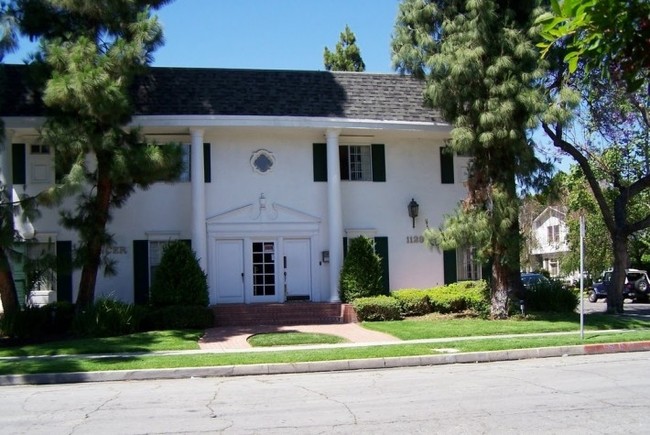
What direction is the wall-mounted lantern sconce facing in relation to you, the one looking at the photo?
facing the viewer

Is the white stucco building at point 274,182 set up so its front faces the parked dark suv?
no

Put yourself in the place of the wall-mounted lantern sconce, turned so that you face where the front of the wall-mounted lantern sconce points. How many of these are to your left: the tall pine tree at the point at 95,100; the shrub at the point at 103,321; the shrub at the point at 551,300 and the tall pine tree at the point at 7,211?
1

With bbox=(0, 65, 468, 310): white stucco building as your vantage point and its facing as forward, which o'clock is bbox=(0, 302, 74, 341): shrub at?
The shrub is roughly at 2 o'clock from the white stucco building.

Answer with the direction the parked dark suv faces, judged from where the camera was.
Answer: facing away from the viewer and to the left of the viewer

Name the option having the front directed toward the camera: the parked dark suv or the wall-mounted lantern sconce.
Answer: the wall-mounted lantern sconce

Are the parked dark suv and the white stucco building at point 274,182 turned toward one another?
no

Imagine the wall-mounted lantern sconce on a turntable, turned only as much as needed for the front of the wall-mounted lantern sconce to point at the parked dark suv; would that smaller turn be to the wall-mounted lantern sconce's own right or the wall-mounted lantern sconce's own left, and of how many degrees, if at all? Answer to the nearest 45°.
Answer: approximately 135° to the wall-mounted lantern sconce's own left

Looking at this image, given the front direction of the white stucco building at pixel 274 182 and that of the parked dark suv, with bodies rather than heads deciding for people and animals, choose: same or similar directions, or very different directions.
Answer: very different directions

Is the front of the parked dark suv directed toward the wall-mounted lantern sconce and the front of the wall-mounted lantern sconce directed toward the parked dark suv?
no

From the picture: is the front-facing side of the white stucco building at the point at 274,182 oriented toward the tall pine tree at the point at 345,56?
no

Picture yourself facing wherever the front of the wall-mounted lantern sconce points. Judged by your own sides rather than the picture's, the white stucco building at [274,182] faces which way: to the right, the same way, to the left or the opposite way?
the same way

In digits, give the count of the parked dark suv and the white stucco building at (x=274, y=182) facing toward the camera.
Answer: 1

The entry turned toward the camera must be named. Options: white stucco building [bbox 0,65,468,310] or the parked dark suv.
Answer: the white stucco building
